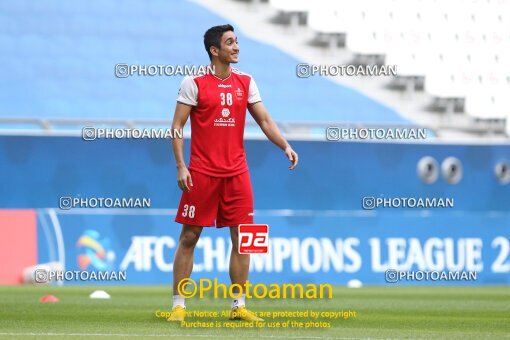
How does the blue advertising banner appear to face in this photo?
toward the camera

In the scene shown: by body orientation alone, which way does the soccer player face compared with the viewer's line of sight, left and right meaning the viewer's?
facing the viewer

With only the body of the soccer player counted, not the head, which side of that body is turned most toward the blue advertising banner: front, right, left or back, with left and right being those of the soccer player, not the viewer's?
back

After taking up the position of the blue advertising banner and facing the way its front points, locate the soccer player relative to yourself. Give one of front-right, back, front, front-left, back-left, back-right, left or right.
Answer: front
